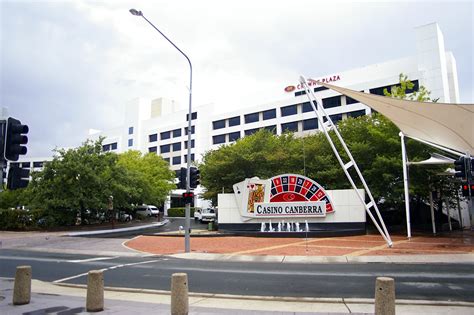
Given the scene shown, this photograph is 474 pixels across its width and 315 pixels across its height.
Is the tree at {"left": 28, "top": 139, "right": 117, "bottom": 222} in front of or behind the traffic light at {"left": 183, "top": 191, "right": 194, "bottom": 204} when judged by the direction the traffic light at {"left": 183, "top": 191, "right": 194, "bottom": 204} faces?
behind

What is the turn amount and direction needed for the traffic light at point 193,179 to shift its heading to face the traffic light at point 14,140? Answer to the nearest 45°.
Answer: approximately 90° to its right

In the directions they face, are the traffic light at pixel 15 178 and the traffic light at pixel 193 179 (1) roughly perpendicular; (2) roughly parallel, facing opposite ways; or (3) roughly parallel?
roughly parallel

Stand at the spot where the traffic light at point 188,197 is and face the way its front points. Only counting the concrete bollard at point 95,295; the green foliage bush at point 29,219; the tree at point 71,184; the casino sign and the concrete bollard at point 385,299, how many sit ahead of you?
2

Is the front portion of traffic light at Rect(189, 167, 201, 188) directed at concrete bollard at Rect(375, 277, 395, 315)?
no

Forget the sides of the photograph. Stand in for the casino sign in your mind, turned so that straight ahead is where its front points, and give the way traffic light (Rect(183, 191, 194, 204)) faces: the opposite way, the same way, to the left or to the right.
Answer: the same way

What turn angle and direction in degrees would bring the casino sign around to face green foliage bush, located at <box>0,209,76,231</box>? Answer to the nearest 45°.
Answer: approximately 90° to its right

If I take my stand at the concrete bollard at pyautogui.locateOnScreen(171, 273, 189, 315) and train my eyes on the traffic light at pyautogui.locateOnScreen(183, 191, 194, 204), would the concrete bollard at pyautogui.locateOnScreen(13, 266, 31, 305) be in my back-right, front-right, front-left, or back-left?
front-left

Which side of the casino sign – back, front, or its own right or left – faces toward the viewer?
front

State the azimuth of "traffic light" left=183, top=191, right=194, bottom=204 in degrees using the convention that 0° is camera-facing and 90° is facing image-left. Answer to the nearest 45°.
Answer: approximately 0°

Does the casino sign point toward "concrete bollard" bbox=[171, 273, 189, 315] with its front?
yes

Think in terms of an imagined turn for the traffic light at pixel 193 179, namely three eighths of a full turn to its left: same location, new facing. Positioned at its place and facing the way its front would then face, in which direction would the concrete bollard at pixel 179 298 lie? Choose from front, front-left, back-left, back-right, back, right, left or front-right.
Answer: back-left

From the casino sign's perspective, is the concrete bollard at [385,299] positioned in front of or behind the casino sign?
in front
